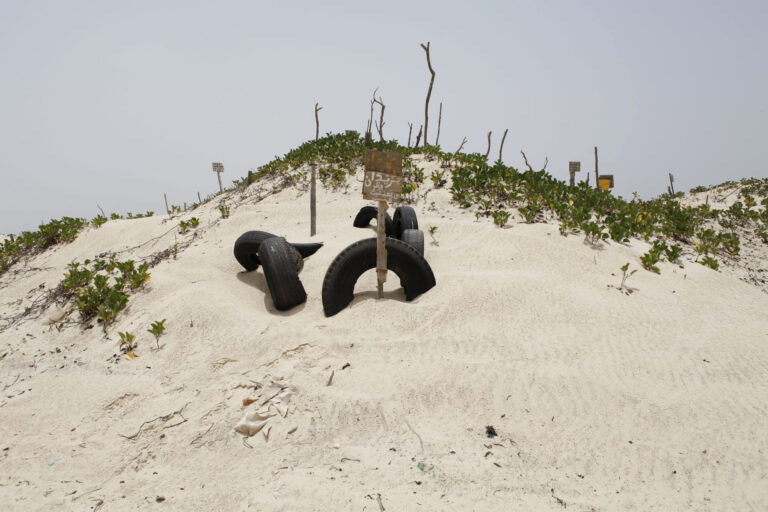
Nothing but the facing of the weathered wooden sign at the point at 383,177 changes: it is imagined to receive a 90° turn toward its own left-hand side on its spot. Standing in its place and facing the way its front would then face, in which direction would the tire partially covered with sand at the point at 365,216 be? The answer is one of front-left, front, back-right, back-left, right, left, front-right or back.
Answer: left

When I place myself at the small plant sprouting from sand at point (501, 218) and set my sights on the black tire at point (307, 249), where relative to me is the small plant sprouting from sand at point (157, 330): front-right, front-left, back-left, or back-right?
front-left

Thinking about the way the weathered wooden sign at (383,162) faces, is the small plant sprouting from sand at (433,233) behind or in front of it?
behind

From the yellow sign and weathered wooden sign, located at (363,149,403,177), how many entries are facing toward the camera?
2

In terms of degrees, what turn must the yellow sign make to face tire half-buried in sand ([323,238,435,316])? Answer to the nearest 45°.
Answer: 0° — it already faces it

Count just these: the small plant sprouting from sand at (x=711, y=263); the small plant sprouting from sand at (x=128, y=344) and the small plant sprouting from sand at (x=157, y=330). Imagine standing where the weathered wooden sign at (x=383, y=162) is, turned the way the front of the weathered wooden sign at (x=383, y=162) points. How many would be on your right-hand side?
2

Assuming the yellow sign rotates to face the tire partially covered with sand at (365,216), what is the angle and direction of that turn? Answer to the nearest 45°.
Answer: approximately 45° to its right

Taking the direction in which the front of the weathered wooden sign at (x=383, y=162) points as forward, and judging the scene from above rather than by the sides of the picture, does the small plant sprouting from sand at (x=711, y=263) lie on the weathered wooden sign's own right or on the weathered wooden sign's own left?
on the weathered wooden sign's own left

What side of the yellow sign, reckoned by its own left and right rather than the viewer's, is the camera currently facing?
front

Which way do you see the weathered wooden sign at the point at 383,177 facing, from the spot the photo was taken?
facing the viewer

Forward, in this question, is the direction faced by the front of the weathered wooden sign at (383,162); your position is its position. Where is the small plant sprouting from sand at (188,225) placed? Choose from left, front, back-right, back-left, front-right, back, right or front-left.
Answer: back-right

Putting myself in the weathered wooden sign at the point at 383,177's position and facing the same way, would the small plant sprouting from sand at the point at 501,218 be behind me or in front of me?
behind
